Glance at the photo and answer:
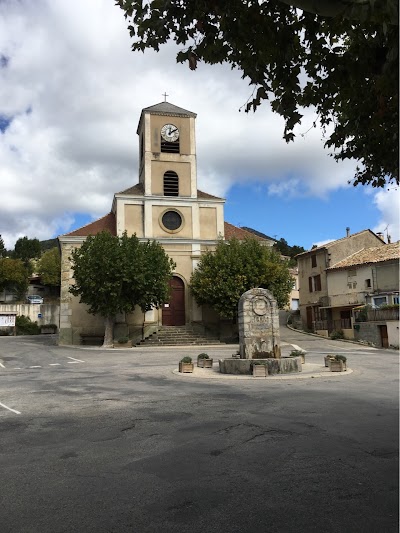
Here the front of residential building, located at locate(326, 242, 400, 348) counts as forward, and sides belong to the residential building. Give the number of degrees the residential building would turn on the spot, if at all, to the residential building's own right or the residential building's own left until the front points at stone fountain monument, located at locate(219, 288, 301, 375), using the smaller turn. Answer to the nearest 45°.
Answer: approximately 45° to the residential building's own left

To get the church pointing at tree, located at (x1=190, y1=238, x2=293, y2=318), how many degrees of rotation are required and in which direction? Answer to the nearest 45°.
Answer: approximately 45° to its left

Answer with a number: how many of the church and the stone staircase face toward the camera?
2

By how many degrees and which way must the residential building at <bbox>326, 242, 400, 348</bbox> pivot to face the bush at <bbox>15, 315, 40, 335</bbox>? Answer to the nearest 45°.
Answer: approximately 45° to its right

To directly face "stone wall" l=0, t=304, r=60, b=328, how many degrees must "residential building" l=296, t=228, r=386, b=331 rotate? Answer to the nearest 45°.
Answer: approximately 45° to its right

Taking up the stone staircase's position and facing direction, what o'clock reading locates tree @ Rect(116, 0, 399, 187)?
The tree is roughly at 12 o'clock from the stone staircase.

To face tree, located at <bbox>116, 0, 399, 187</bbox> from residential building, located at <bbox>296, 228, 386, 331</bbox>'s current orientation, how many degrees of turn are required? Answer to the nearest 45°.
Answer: approximately 45° to its left

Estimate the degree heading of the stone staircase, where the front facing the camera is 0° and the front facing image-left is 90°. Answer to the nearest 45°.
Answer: approximately 0°

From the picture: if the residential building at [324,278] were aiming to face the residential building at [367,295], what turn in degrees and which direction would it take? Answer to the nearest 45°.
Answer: approximately 90° to its left

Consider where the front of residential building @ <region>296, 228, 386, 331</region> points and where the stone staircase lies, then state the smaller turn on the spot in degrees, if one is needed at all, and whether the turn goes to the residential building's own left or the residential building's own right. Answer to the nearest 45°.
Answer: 0° — it already faces it
